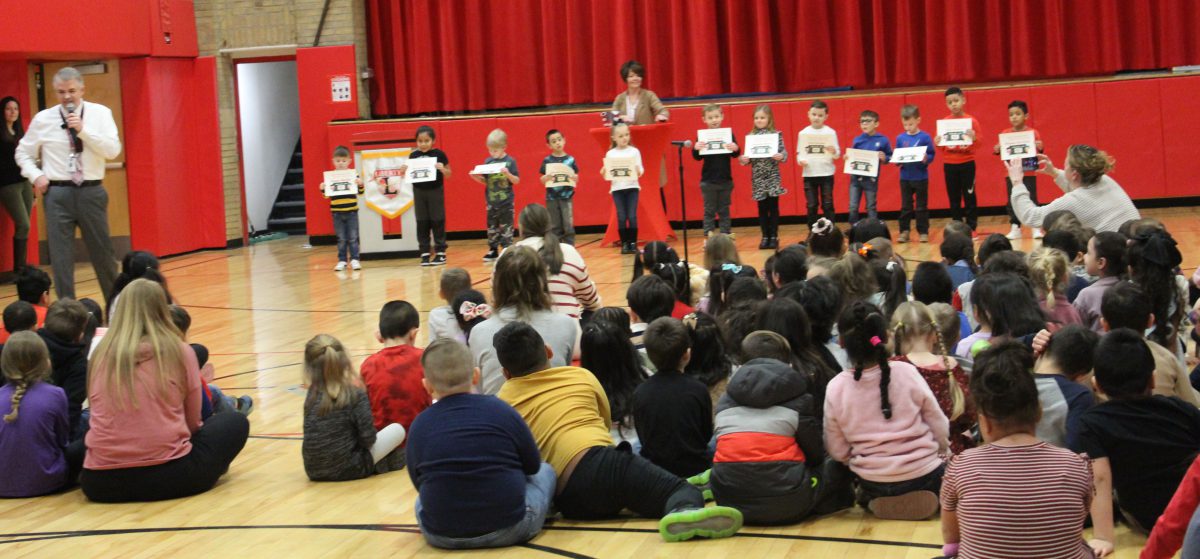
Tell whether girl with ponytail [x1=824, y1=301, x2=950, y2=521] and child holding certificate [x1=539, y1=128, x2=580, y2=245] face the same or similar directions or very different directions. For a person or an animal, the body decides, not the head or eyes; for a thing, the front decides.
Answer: very different directions

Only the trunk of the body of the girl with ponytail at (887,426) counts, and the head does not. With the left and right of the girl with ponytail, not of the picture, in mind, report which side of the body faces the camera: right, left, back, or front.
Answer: back

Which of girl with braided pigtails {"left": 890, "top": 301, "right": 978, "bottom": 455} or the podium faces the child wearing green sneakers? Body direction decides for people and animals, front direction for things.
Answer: the podium

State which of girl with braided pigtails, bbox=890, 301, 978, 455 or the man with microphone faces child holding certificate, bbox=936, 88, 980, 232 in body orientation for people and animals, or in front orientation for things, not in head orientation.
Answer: the girl with braided pigtails

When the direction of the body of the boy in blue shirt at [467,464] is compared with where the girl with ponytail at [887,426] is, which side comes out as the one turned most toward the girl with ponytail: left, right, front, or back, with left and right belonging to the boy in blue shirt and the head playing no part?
right

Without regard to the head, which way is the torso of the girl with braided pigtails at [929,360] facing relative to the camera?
away from the camera

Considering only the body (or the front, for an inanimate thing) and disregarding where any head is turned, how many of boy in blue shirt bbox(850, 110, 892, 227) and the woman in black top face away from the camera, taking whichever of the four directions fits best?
0

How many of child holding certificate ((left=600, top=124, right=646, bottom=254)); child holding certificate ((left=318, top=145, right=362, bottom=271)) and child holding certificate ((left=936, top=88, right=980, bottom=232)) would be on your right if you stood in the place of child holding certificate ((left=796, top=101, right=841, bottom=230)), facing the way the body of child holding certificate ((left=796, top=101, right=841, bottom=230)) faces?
2

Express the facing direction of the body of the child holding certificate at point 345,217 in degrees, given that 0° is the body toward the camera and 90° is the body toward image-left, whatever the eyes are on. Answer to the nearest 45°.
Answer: approximately 0°

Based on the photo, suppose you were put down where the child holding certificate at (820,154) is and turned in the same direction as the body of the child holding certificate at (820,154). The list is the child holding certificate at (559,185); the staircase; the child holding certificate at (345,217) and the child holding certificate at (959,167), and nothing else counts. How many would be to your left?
1

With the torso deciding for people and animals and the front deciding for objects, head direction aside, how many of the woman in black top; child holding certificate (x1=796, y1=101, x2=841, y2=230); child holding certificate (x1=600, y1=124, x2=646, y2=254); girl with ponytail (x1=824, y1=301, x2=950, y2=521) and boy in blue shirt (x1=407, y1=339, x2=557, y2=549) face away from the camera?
2

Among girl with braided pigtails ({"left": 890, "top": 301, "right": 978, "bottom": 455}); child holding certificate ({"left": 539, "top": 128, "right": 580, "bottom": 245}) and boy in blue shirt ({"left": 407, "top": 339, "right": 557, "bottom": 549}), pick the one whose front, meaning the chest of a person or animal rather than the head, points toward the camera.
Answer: the child holding certificate

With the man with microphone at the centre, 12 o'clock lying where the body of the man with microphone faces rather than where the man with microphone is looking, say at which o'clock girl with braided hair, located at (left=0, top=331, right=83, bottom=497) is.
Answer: The girl with braided hair is roughly at 12 o'clock from the man with microphone.

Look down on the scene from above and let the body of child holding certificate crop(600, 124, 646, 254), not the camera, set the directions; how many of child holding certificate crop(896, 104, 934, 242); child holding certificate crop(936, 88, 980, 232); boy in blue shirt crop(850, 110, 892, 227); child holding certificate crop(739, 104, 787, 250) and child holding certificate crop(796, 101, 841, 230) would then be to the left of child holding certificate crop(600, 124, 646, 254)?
5
